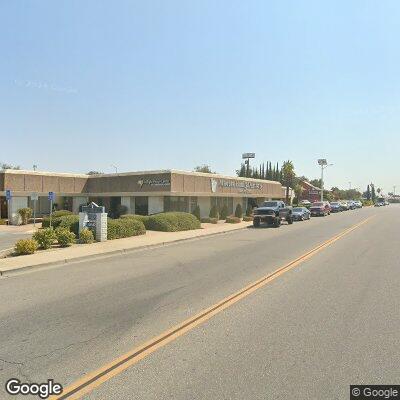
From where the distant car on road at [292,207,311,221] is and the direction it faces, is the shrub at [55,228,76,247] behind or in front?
in front

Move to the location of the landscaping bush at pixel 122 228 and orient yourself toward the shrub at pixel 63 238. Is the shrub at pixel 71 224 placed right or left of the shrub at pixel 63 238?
right

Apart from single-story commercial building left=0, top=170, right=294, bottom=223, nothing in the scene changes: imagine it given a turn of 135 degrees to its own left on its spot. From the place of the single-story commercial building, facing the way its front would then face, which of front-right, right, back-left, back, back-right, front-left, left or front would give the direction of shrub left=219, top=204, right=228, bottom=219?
right

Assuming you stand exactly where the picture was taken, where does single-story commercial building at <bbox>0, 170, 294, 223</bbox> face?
facing the viewer and to the right of the viewer

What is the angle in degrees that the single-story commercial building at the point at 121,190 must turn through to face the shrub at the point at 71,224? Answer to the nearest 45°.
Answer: approximately 45° to its right

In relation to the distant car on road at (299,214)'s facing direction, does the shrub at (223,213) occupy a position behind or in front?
in front

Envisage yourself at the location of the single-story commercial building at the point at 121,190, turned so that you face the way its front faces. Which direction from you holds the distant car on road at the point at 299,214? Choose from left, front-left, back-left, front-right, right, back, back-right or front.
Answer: front-left

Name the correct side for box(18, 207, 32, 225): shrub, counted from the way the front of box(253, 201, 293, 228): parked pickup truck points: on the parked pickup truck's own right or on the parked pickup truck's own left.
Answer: on the parked pickup truck's own right

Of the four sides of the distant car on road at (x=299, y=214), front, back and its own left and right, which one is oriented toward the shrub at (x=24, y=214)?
front

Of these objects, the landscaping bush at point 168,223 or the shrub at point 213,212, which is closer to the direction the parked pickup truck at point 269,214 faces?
the landscaping bush

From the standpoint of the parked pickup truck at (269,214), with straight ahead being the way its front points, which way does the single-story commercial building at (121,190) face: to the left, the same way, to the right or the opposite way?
to the left

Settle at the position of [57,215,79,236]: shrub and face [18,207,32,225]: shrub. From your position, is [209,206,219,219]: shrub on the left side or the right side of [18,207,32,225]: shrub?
right

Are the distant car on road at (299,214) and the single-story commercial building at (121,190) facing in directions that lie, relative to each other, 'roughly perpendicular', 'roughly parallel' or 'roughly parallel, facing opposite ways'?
roughly perpendicular

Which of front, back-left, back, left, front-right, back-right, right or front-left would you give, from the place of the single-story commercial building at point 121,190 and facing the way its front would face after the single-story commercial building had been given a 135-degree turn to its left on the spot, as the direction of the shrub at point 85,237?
back
